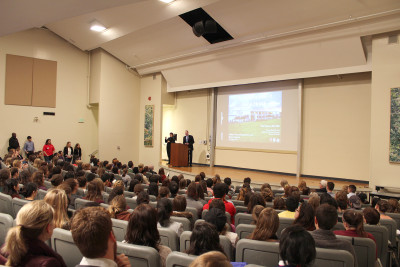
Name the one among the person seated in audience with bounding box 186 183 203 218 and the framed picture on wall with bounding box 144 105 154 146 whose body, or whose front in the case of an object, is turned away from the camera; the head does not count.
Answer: the person seated in audience

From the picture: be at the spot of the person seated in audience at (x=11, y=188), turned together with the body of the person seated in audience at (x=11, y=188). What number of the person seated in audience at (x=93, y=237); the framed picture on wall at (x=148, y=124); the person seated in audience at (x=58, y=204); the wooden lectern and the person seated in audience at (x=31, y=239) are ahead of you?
2

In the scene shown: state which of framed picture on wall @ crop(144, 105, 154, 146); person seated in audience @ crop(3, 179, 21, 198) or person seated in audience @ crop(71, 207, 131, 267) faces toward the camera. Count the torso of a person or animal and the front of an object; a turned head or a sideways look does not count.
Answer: the framed picture on wall

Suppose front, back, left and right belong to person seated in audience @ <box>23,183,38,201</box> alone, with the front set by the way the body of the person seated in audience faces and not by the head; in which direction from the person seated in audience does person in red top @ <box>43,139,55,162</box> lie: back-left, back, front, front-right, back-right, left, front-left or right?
front-left

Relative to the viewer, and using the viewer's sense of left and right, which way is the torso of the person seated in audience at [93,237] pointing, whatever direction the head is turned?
facing away from the viewer and to the right of the viewer

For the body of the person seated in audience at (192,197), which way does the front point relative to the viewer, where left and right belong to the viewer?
facing away from the viewer

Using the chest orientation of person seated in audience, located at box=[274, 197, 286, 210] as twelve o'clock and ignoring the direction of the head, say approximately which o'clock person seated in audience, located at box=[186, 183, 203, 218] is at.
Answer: person seated in audience, located at box=[186, 183, 203, 218] is roughly at 9 o'clock from person seated in audience, located at box=[274, 197, 286, 210].

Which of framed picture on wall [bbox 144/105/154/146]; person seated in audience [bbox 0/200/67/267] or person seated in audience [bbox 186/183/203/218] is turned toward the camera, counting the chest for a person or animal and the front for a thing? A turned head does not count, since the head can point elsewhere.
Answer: the framed picture on wall

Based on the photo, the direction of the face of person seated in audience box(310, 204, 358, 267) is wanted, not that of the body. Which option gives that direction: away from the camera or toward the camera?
away from the camera

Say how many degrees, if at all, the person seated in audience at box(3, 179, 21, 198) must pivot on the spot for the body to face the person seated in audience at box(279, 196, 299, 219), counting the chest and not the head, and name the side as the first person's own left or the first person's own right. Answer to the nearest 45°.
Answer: approximately 90° to the first person's own right

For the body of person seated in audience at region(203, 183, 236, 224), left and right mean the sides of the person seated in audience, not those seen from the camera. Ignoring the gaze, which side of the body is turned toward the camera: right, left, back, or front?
back

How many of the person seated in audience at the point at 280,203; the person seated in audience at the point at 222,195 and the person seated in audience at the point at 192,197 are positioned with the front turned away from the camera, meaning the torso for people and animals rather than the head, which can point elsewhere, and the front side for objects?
3

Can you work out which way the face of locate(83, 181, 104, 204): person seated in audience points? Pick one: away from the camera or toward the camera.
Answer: away from the camera

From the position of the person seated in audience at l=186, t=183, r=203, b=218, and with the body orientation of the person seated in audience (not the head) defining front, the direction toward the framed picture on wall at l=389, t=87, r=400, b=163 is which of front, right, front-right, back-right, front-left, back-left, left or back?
front-right

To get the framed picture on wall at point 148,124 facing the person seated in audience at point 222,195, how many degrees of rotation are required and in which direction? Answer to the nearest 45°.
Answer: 0° — it already faces them

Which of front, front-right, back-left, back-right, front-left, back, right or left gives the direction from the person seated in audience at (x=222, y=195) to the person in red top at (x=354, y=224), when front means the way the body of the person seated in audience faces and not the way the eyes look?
back-right

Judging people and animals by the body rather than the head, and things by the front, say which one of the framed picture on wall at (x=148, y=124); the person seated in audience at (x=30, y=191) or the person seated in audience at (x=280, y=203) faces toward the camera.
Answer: the framed picture on wall

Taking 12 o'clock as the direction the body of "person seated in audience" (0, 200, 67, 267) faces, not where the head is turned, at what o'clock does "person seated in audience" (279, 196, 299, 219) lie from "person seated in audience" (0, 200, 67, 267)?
"person seated in audience" (279, 196, 299, 219) is roughly at 1 o'clock from "person seated in audience" (0, 200, 67, 267).

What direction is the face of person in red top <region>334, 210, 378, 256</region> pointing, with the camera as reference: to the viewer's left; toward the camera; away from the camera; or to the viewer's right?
away from the camera

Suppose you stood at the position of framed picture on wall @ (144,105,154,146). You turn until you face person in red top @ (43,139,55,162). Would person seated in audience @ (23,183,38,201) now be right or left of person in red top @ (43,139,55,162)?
left
